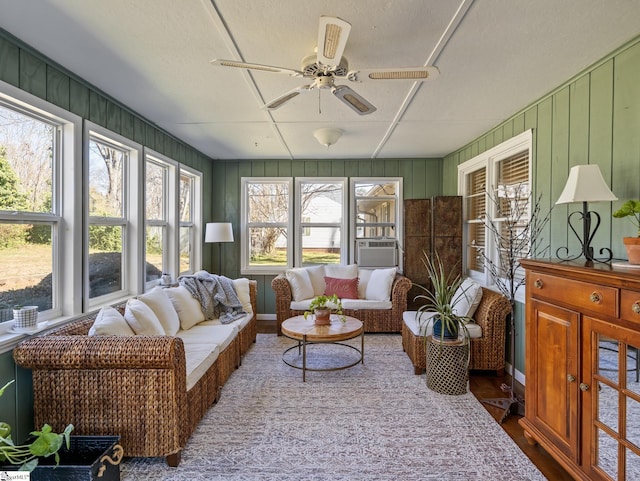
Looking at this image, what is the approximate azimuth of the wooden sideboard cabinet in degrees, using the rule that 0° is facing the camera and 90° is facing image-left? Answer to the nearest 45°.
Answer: approximately 45°

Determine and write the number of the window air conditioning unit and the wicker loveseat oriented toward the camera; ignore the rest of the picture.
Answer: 2

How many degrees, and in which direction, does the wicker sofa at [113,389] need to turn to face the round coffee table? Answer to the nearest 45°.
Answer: approximately 45° to its left

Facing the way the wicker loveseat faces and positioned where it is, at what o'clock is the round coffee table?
The round coffee table is roughly at 1 o'clock from the wicker loveseat.

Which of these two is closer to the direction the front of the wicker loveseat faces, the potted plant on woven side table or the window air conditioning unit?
the potted plant on woven side table

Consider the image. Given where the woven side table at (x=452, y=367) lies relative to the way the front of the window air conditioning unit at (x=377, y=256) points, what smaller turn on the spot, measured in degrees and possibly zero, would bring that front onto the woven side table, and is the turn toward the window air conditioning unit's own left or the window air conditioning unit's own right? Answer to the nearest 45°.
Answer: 0° — it already faces it

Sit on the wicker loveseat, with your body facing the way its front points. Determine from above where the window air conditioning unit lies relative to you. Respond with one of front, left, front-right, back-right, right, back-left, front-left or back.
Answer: back

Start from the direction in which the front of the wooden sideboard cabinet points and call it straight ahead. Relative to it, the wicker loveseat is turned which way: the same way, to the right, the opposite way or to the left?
to the left

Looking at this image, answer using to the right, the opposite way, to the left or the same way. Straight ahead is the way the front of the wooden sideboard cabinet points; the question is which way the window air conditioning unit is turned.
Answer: to the left

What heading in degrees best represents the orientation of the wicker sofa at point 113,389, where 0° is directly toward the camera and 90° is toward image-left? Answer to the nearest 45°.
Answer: approximately 315°

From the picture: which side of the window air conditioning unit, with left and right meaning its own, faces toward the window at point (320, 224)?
right

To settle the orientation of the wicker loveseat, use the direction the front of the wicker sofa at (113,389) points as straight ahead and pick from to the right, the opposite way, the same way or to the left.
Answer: to the right

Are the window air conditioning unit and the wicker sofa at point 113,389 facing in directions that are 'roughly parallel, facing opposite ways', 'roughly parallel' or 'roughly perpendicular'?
roughly perpendicular
